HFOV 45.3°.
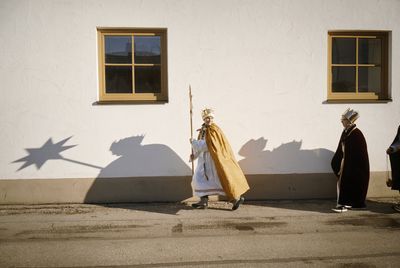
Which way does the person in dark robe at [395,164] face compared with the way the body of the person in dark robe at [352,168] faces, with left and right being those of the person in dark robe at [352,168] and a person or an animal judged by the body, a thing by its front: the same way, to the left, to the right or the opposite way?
the same way

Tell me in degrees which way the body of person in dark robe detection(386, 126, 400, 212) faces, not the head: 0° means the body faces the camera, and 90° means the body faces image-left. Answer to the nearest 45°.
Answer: approximately 90°

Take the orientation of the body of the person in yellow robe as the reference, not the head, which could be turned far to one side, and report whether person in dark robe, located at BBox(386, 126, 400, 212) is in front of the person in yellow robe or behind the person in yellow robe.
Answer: behind

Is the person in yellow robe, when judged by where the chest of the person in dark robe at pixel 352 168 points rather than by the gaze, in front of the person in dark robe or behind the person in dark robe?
in front

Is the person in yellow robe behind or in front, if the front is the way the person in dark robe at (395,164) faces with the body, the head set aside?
in front

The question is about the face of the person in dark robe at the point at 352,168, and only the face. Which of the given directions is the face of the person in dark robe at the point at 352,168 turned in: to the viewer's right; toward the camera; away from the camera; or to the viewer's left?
to the viewer's left

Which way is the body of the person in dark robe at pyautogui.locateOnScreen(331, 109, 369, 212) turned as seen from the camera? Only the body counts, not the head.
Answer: to the viewer's left

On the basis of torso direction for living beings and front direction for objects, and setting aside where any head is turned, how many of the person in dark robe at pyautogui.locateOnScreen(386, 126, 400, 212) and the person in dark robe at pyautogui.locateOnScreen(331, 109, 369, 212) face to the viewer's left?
2

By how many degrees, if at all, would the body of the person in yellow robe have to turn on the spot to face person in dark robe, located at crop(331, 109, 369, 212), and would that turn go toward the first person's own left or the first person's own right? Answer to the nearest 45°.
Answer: approximately 135° to the first person's own left
